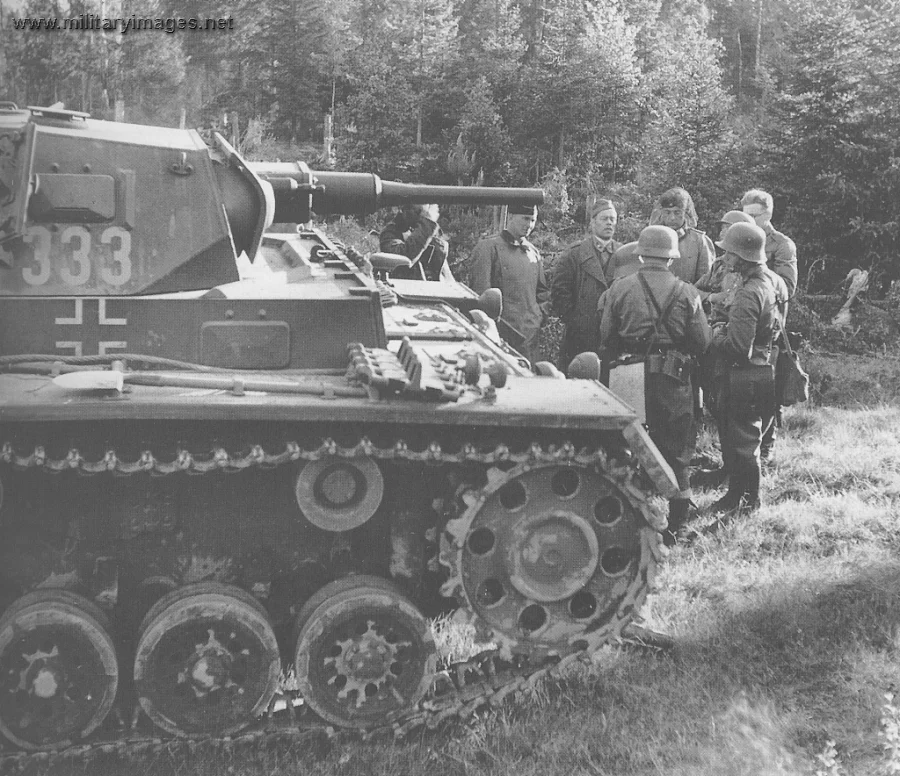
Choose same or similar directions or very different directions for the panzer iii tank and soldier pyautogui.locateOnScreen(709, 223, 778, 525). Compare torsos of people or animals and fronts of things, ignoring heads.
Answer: very different directions

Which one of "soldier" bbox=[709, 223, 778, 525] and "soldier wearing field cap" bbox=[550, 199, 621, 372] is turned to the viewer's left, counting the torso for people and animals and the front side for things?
the soldier

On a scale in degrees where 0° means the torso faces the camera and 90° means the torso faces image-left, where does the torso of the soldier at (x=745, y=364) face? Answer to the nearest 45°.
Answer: approximately 90°

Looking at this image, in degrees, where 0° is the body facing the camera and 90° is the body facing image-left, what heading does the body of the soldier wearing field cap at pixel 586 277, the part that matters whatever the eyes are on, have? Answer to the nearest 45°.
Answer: approximately 315°

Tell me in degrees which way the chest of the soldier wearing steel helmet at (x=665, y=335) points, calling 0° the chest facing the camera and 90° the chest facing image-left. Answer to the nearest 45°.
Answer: approximately 180°

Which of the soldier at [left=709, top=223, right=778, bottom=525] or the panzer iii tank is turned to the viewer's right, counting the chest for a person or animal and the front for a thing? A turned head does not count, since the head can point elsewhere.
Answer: the panzer iii tank

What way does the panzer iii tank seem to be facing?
to the viewer's right

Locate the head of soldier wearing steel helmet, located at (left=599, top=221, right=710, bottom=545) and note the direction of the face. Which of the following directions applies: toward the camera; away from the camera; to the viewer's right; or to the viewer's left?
away from the camera
